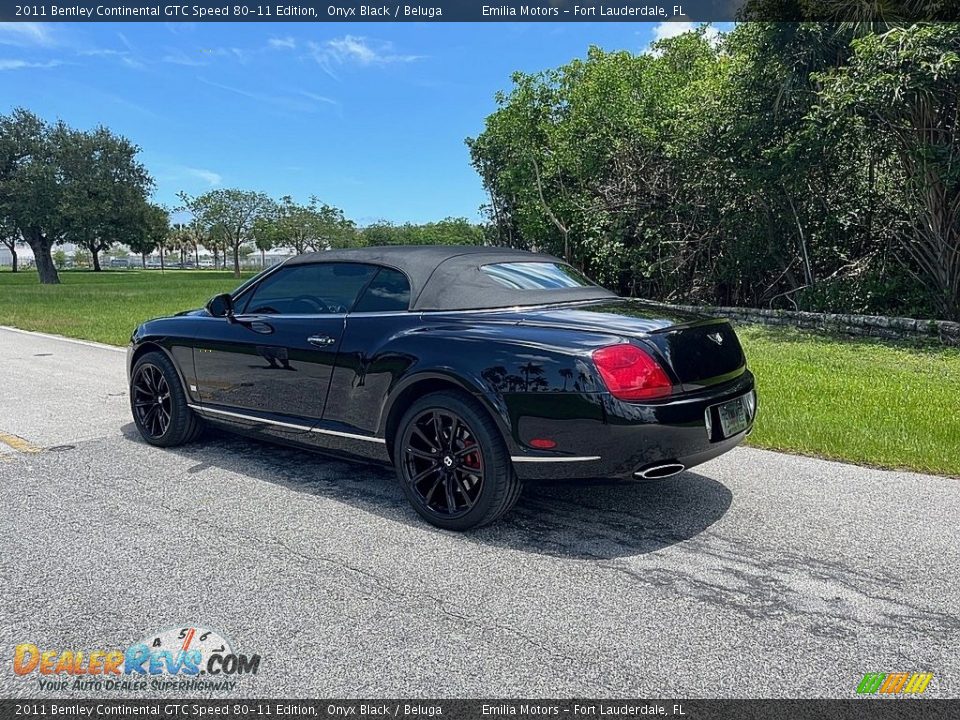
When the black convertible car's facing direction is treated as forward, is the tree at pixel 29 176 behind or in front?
in front

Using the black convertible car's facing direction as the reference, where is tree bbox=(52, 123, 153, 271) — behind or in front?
in front

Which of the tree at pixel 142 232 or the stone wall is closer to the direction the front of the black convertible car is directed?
the tree

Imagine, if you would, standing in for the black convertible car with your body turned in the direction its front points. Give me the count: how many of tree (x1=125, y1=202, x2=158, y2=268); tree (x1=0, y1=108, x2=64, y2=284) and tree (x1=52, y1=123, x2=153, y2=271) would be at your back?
0

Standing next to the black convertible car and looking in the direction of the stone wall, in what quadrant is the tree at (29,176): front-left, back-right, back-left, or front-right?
front-left

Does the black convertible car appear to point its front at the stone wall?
no

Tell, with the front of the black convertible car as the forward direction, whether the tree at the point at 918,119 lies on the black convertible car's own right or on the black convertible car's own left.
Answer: on the black convertible car's own right

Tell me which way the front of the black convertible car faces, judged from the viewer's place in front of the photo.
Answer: facing away from the viewer and to the left of the viewer

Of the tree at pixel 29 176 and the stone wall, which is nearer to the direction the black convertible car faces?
the tree
